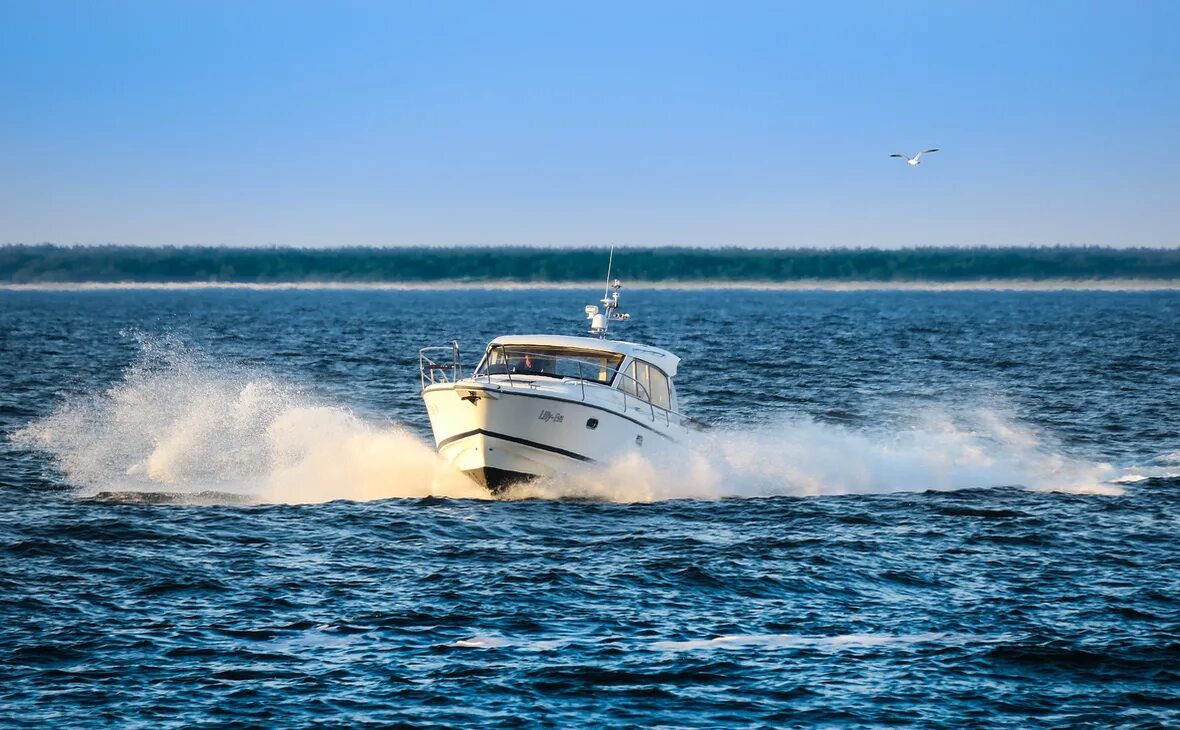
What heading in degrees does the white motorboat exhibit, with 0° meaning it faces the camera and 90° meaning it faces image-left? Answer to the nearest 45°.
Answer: approximately 45°
